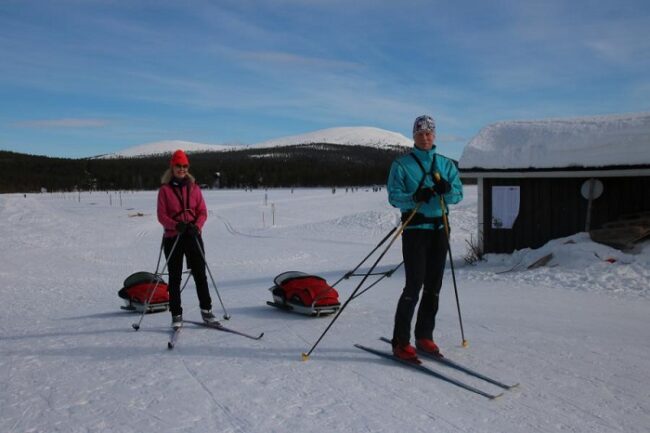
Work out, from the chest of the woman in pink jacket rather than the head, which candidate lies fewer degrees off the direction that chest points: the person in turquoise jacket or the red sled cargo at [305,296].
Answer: the person in turquoise jacket

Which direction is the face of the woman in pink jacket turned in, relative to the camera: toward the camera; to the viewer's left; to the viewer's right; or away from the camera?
toward the camera

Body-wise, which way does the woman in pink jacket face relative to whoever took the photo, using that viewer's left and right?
facing the viewer

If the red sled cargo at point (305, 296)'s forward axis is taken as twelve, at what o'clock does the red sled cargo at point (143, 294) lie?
the red sled cargo at point (143, 294) is roughly at 5 o'clock from the red sled cargo at point (305, 296).

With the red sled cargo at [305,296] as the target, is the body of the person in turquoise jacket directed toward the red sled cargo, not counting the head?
no

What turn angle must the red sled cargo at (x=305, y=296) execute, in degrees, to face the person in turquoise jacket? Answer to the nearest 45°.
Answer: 0° — it already faces them

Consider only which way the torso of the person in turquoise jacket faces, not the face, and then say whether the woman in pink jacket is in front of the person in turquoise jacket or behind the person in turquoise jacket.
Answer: behind

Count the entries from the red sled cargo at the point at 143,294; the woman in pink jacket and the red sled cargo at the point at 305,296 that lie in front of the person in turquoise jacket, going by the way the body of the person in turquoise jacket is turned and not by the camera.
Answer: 0

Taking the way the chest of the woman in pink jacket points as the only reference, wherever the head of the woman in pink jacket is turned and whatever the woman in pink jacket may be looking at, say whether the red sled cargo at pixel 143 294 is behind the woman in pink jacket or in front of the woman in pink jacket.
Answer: behind

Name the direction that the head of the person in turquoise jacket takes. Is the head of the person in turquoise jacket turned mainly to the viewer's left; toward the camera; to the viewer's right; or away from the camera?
toward the camera

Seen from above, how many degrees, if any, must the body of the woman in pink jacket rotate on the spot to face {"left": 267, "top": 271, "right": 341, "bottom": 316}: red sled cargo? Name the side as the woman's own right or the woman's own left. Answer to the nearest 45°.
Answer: approximately 90° to the woman's own left

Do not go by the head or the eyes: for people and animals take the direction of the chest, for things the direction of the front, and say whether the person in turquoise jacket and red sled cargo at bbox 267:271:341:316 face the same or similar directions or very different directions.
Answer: same or similar directions

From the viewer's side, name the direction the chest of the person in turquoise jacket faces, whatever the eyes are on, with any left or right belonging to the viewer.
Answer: facing the viewer and to the right of the viewer

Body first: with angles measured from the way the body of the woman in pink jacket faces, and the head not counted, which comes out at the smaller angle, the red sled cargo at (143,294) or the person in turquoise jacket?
the person in turquoise jacket

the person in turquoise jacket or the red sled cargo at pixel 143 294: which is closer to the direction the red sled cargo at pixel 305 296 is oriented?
the person in turquoise jacket

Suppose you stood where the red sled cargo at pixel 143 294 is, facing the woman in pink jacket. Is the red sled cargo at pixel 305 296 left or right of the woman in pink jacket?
left
